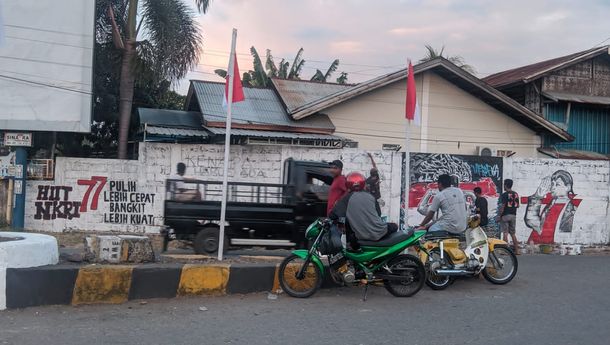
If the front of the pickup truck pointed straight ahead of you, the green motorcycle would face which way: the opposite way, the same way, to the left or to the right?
the opposite way

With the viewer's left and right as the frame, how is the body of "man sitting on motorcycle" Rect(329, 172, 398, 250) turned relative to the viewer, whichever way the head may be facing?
facing away from the viewer and to the left of the viewer

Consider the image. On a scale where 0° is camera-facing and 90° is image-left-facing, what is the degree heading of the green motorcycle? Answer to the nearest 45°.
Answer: approximately 90°

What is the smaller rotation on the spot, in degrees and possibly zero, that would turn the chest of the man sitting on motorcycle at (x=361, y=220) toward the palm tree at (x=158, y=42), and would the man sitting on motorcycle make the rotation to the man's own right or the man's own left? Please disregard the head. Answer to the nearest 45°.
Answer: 0° — they already face it

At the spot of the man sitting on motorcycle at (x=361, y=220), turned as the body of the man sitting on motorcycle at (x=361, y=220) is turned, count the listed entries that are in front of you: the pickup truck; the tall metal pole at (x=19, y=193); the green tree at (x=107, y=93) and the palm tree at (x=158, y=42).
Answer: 4

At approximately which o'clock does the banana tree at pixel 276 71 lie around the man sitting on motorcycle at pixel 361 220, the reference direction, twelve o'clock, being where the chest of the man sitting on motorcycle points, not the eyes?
The banana tree is roughly at 1 o'clock from the man sitting on motorcycle.

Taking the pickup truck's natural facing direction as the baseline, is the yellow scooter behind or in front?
in front

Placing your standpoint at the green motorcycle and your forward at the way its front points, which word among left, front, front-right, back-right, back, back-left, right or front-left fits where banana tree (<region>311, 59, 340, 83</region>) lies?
right

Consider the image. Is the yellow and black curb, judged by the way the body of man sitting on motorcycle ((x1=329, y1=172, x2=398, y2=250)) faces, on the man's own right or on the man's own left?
on the man's own left

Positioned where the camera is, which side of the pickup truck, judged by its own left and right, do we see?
right

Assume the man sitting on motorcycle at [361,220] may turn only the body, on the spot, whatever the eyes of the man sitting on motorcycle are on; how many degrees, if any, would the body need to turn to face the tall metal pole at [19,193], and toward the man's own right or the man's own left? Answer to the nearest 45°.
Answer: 0° — they already face it

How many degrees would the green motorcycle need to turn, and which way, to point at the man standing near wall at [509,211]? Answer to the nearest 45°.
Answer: approximately 135° to its right
